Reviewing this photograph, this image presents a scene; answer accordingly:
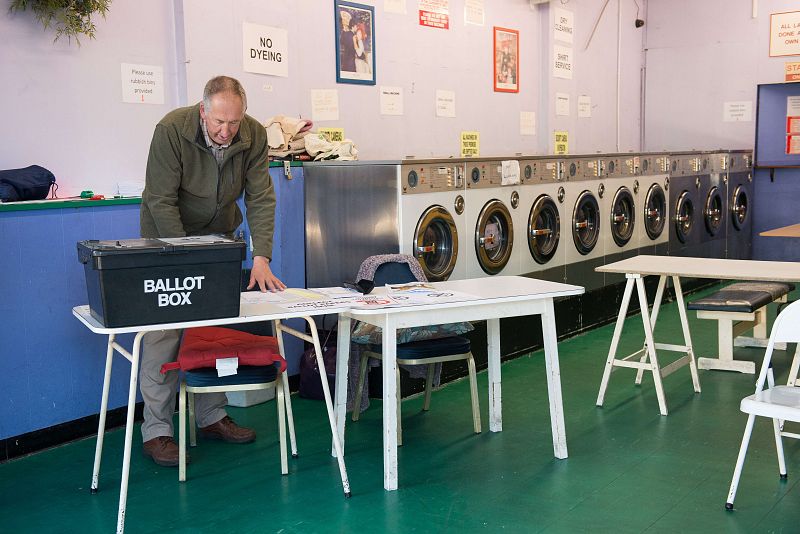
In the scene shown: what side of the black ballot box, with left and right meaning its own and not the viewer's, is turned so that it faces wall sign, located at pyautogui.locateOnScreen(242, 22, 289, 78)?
back

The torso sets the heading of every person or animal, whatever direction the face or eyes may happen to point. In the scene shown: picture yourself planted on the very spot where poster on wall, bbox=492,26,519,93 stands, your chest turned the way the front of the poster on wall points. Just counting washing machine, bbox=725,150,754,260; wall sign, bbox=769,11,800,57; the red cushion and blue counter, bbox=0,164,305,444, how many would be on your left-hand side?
2

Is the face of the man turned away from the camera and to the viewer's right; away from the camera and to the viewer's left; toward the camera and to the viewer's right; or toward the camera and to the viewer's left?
toward the camera and to the viewer's right

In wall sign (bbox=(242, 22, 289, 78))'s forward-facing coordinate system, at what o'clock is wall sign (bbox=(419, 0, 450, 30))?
wall sign (bbox=(419, 0, 450, 30)) is roughly at 9 o'clock from wall sign (bbox=(242, 22, 289, 78)).

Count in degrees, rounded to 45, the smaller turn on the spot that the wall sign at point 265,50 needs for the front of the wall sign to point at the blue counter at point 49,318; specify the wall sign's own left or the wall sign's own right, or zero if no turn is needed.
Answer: approximately 90° to the wall sign's own right

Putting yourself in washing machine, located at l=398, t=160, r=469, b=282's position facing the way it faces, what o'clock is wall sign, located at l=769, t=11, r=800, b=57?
The wall sign is roughly at 9 o'clock from the washing machine.
